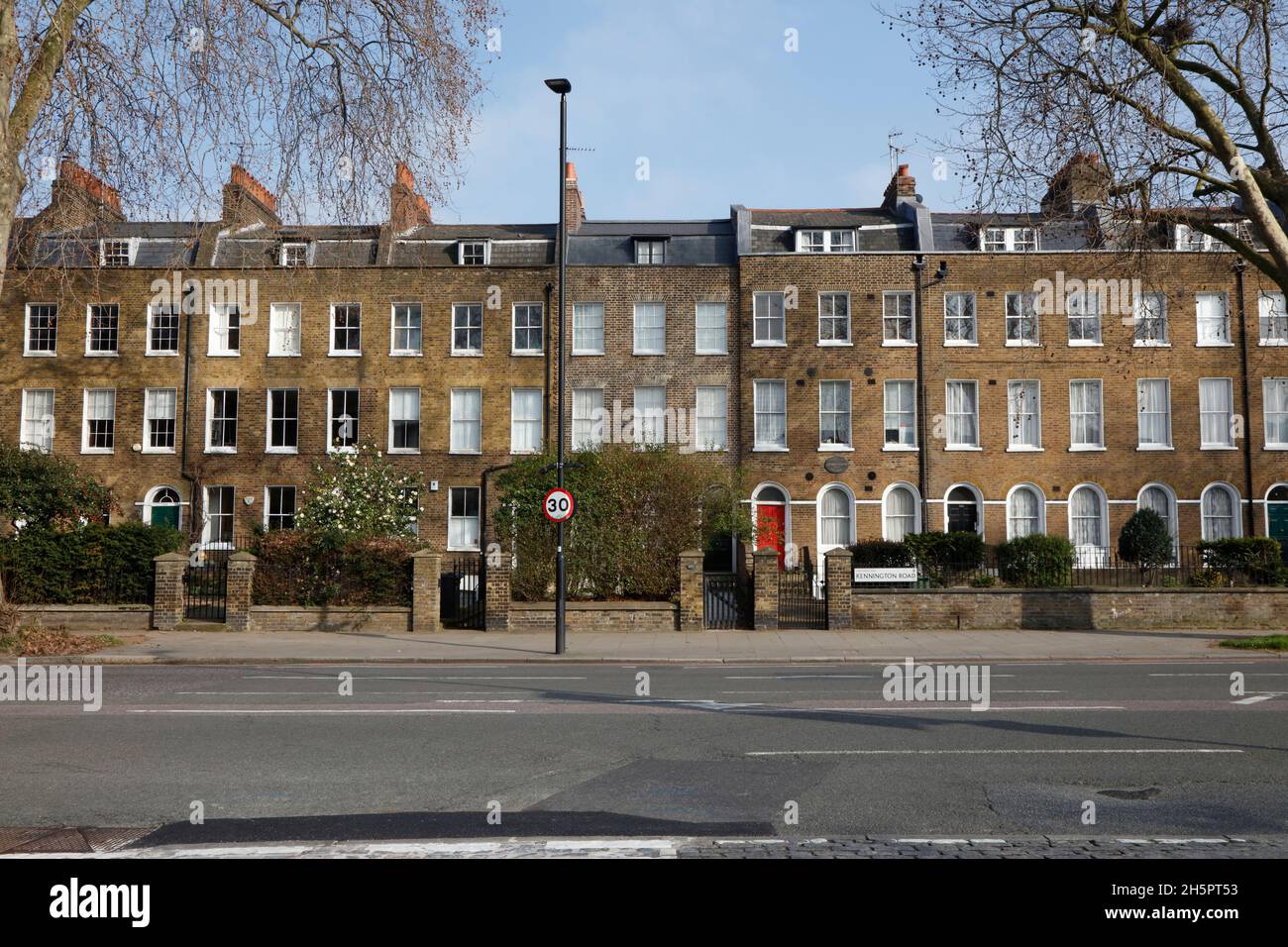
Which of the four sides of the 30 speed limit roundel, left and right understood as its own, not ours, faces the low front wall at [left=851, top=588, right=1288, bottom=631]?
left

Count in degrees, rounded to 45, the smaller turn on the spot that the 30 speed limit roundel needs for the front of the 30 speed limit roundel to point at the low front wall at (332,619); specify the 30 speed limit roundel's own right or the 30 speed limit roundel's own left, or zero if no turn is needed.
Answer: approximately 135° to the 30 speed limit roundel's own right

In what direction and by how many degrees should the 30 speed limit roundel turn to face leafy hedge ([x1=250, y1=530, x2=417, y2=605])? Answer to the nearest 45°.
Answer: approximately 135° to its right

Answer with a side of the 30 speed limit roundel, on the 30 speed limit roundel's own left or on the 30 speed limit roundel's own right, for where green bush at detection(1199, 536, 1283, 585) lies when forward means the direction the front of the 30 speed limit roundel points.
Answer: on the 30 speed limit roundel's own left

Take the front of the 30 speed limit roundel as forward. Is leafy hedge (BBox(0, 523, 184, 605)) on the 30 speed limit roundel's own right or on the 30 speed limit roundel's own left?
on the 30 speed limit roundel's own right

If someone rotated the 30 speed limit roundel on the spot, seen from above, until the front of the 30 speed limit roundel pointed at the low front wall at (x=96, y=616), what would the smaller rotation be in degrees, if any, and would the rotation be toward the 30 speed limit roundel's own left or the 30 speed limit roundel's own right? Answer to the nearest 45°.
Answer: approximately 135° to the 30 speed limit roundel's own right

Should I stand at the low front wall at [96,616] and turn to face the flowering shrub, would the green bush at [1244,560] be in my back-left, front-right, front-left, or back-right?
front-right

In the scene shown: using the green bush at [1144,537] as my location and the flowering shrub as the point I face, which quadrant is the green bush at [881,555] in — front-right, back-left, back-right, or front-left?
front-left

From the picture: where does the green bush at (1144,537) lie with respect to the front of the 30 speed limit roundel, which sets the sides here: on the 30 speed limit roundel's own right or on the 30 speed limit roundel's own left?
on the 30 speed limit roundel's own left

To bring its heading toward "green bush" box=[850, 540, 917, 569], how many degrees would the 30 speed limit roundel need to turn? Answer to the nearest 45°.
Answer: approximately 135° to its left

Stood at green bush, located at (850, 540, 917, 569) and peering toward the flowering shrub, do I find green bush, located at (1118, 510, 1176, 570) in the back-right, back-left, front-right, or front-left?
back-right

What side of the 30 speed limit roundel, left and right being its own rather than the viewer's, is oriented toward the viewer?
front

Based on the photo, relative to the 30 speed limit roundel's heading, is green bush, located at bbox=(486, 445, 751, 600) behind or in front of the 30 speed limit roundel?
behind
